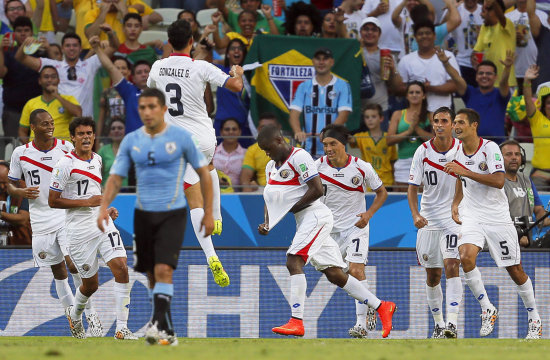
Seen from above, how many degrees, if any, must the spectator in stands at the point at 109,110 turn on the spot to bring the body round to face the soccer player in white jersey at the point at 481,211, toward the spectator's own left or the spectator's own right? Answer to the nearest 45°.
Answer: approximately 45° to the spectator's own left

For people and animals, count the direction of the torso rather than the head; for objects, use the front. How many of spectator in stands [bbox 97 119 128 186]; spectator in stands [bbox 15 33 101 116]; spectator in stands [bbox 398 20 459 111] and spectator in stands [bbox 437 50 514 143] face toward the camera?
4

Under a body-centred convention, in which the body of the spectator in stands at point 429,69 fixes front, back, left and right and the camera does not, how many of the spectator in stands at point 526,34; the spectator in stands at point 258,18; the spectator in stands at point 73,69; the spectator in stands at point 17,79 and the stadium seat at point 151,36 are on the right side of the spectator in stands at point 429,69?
4

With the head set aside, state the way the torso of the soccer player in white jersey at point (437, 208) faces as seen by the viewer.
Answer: toward the camera

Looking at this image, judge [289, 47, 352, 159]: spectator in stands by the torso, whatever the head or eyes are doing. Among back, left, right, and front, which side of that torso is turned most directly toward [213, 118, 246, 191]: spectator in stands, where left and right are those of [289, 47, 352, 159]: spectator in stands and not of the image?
right

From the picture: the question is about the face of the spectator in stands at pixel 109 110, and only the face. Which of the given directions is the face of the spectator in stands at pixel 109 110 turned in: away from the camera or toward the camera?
toward the camera

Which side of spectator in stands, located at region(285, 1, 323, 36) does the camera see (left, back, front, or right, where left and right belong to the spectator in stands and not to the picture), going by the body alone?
front

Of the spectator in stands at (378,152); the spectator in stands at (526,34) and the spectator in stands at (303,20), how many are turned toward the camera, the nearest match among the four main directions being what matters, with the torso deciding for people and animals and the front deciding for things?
3

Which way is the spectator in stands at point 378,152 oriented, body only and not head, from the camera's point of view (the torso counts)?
toward the camera

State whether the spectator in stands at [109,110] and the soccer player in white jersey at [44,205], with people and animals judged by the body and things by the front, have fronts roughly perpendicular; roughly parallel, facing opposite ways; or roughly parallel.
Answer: roughly parallel

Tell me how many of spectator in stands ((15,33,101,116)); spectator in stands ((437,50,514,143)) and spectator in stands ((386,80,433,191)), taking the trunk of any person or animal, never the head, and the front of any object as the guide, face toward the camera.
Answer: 3

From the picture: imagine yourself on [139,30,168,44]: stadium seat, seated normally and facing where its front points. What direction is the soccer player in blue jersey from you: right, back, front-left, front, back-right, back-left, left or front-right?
front

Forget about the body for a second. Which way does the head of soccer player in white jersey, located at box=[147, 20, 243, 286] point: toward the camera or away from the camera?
away from the camera

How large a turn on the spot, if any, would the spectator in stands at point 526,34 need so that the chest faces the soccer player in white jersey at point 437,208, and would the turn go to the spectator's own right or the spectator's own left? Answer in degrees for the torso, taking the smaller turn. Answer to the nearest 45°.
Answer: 0° — they already face them

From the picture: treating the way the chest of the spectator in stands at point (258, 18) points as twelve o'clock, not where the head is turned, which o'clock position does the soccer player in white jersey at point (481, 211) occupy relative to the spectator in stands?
The soccer player in white jersey is roughly at 11 o'clock from the spectator in stands.
